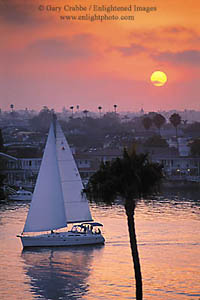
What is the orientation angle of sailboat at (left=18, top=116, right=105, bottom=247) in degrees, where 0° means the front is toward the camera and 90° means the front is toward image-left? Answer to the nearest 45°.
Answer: approximately 90°

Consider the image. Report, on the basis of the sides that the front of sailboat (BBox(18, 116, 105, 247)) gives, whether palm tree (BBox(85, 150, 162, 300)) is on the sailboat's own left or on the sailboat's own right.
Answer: on the sailboat's own left
